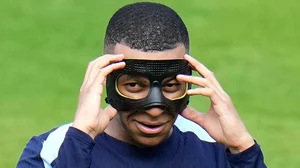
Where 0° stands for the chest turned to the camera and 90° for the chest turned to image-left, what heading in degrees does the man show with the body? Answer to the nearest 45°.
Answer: approximately 0°
